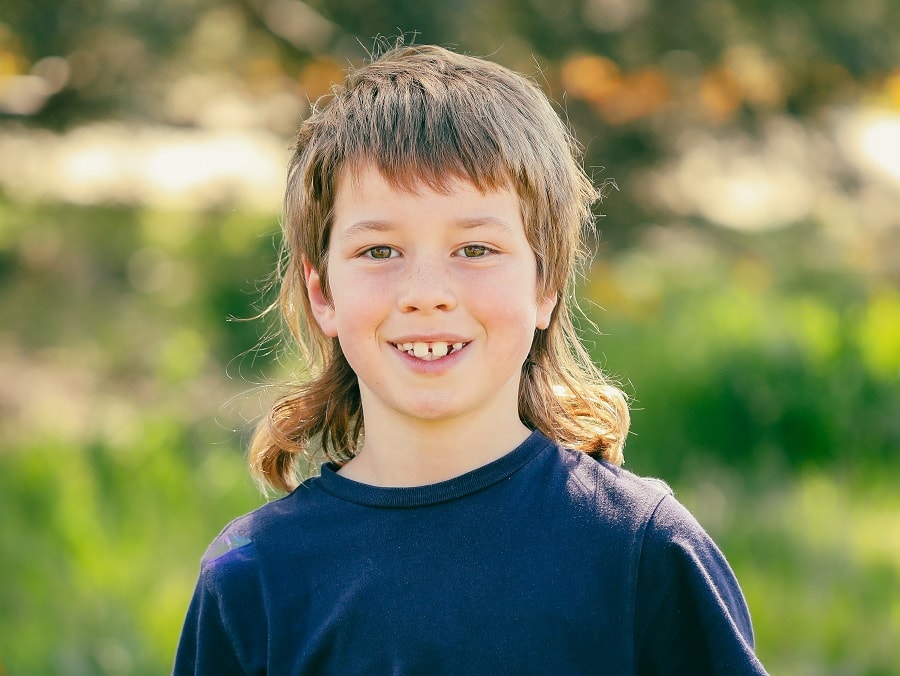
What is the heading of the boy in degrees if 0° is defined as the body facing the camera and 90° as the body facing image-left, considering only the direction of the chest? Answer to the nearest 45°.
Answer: approximately 0°
